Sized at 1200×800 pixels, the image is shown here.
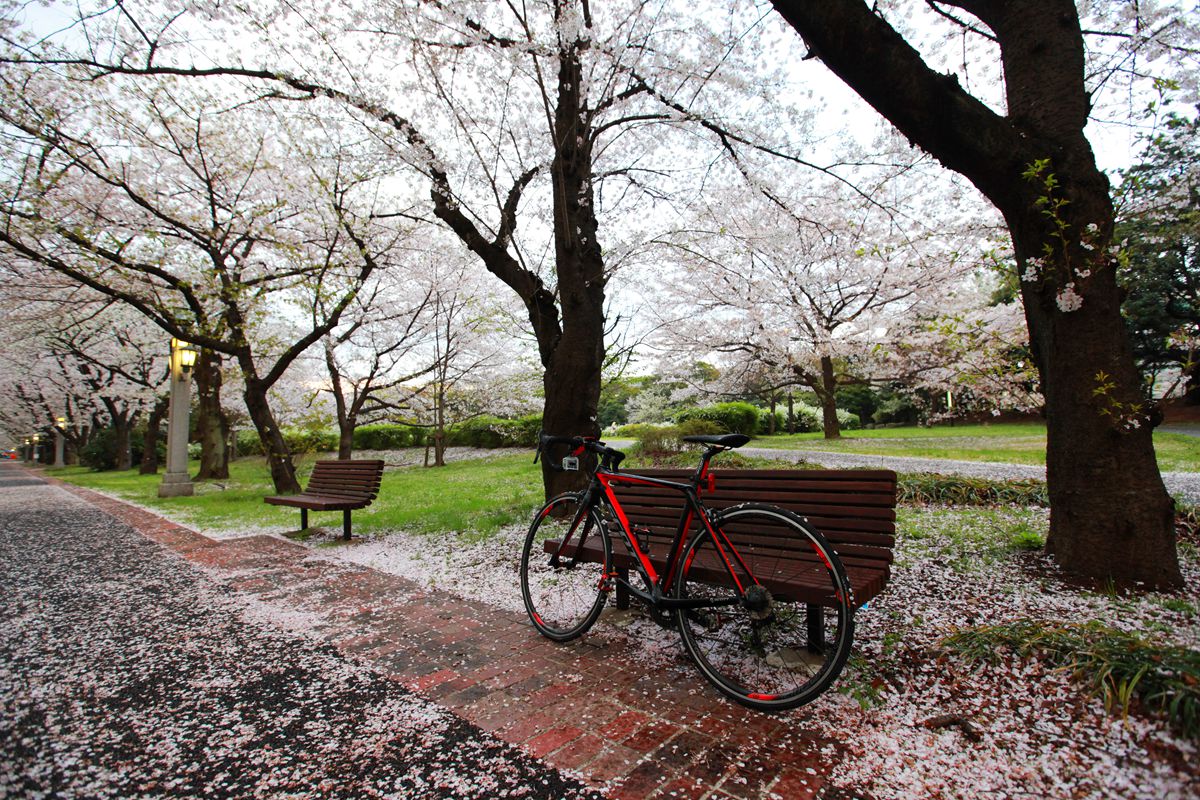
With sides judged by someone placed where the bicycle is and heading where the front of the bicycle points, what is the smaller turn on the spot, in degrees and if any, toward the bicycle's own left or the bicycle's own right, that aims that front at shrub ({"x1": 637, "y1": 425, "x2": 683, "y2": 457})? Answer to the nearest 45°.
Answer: approximately 45° to the bicycle's own right

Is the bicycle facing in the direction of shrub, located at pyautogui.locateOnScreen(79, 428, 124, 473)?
yes

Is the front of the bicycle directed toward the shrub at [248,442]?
yes

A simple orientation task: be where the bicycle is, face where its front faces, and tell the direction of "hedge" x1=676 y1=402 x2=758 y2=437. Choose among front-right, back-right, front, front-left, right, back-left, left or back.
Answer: front-right

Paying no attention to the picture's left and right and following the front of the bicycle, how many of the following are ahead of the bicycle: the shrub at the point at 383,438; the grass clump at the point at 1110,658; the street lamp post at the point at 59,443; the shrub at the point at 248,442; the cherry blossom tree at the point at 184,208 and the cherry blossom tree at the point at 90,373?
5

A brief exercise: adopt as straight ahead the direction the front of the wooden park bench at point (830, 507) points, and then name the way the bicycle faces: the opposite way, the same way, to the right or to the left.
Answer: to the right

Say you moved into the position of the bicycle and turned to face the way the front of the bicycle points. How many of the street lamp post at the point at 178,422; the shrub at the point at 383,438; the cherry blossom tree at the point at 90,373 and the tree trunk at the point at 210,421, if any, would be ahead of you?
4

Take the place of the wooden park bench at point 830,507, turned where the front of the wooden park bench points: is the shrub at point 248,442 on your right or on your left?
on your right

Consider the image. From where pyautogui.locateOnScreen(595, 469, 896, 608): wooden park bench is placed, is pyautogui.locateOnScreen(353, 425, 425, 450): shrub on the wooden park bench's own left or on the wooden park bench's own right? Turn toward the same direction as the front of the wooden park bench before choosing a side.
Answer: on the wooden park bench's own right

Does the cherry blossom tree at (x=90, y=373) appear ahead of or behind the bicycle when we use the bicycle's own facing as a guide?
ahead

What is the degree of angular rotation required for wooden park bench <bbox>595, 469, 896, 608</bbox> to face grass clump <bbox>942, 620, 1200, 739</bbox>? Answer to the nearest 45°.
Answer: approximately 90° to its left

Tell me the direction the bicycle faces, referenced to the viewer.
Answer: facing away from the viewer and to the left of the viewer

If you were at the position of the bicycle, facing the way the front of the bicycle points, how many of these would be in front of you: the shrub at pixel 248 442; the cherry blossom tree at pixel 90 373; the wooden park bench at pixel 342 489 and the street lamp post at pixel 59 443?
4

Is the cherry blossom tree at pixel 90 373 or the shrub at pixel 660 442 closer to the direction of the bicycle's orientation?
the cherry blossom tree

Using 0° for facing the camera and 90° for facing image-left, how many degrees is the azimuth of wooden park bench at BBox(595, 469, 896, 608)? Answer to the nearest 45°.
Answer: approximately 45°
